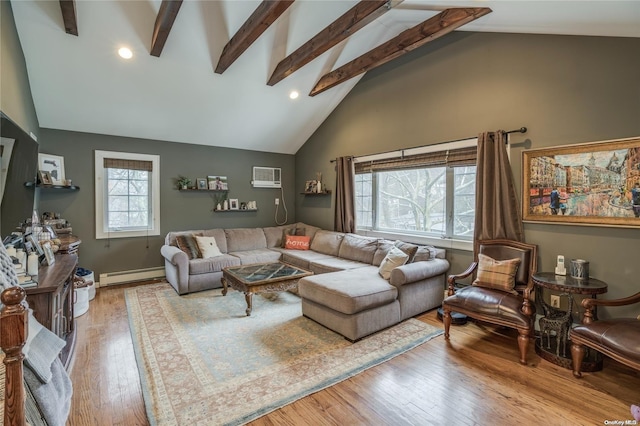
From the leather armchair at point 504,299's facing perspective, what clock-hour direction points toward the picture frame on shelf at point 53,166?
The picture frame on shelf is roughly at 1 o'clock from the leather armchair.

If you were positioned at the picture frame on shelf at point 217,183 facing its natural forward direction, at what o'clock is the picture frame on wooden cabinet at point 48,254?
the picture frame on wooden cabinet at point 48,254 is roughly at 1 o'clock from the picture frame on shelf at point 217,183.

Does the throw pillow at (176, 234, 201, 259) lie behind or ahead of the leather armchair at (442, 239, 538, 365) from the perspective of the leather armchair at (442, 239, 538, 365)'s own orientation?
ahead

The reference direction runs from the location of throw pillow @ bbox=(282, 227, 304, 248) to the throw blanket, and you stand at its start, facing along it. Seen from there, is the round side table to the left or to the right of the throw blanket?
left

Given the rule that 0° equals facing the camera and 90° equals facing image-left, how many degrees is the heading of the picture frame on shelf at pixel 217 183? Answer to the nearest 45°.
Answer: approximately 0°

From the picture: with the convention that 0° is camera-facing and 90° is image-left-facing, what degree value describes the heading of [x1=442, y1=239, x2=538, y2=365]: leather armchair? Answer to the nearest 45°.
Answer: approximately 45°

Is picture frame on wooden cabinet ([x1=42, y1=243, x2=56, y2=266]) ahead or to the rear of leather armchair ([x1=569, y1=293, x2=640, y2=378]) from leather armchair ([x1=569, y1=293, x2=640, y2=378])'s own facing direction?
ahead

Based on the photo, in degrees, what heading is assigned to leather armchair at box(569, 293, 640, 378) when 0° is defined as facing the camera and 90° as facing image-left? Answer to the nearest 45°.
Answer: approximately 45°

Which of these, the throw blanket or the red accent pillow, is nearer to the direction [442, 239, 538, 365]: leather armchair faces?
the throw blanket

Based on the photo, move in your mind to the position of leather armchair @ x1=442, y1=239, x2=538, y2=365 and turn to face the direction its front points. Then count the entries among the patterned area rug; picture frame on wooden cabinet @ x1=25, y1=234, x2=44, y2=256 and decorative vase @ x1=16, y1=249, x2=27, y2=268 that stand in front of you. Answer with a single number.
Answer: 3

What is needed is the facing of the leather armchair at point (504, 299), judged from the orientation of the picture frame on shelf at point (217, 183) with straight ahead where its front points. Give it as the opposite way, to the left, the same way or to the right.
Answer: to the right
